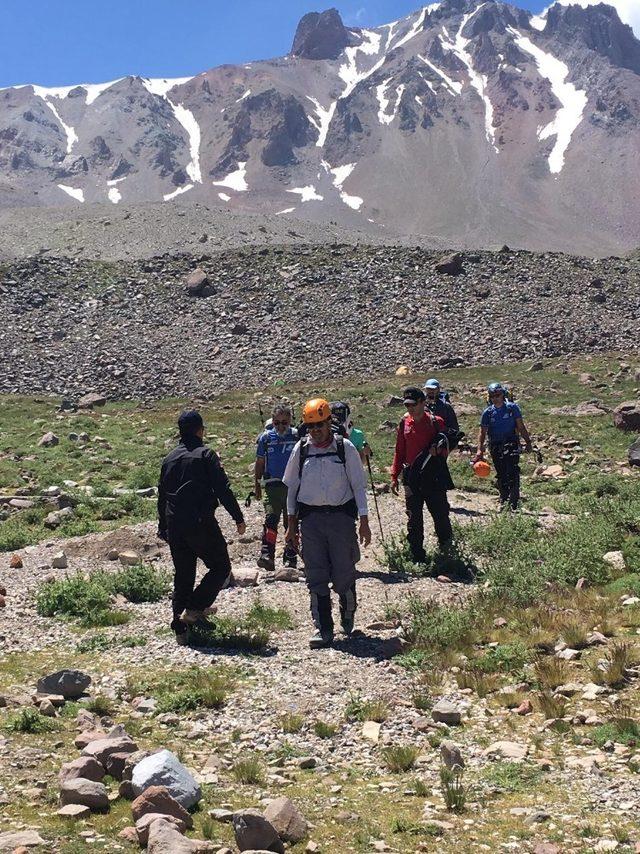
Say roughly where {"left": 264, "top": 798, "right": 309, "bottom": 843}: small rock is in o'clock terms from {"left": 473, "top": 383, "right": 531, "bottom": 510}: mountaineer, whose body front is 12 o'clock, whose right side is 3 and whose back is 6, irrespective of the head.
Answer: The small rock is roughly at 12 o'clock from the mountaineer.

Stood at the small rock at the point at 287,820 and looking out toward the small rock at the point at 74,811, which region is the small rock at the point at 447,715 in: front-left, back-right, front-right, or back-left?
back-right

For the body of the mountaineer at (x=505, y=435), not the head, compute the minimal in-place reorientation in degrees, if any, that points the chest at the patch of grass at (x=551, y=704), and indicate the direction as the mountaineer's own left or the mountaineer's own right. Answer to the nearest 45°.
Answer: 0° — they already face it

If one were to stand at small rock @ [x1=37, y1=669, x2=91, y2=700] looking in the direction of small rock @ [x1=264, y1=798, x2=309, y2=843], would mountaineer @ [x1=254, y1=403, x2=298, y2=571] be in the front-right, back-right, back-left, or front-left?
back-left

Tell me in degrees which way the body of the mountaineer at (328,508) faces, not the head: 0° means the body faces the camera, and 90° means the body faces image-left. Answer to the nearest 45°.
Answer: approximately 0°

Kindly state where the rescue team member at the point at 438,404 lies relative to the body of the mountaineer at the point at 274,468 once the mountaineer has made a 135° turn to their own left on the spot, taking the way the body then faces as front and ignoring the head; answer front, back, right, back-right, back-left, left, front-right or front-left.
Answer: front

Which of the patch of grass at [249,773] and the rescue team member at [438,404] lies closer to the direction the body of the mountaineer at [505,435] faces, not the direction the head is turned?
the patch of grass

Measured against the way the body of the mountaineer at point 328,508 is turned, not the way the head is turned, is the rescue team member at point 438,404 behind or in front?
behind
